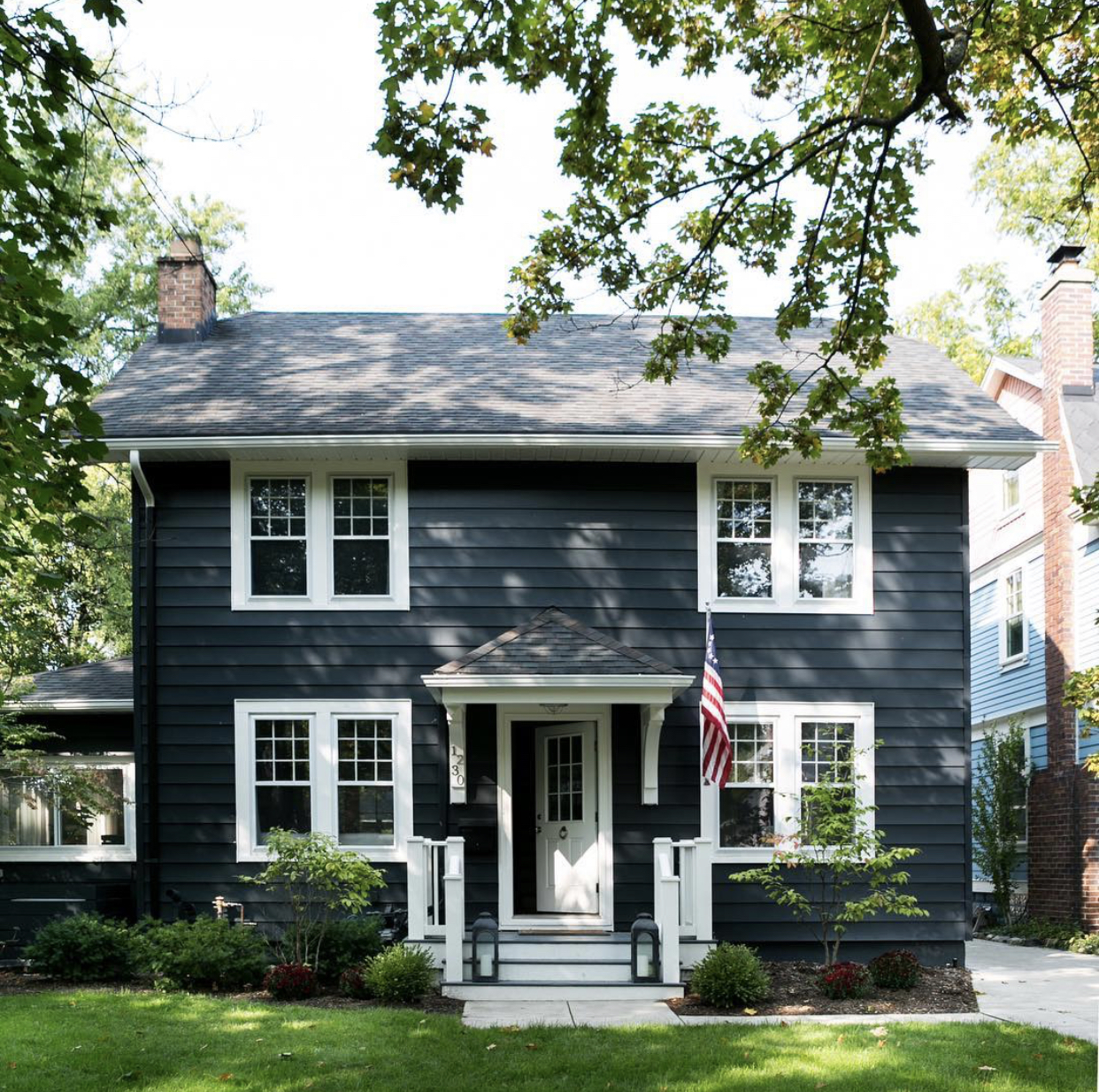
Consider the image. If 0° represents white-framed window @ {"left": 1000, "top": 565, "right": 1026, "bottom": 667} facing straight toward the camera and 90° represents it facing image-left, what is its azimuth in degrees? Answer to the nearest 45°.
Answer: approximately 45°

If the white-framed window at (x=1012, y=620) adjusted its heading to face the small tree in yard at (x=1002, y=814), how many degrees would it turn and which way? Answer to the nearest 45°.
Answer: approximately 45° to its left

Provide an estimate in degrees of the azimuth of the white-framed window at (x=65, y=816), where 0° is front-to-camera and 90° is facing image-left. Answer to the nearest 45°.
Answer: approximately 0°

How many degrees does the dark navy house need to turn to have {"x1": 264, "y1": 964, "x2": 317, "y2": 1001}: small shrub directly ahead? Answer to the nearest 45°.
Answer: approximately 45° to its right

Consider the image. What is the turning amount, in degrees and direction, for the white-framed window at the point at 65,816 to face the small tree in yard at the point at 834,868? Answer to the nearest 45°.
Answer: approximately 45° to its left
